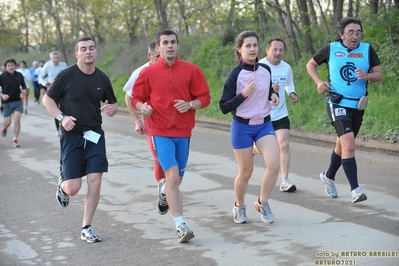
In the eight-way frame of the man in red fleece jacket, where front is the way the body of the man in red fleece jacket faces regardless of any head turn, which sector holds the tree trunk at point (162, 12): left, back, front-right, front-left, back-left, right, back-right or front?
back

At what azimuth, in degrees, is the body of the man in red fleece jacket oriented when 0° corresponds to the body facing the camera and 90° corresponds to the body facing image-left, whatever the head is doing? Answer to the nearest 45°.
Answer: approximately 0°

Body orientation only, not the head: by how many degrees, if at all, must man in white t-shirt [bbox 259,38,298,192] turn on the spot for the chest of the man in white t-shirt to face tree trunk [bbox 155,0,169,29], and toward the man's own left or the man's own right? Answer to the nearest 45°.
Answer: approximately 135° to the man's own left

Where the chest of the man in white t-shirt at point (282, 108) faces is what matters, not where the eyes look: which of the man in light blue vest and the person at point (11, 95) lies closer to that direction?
the man in light blue vest

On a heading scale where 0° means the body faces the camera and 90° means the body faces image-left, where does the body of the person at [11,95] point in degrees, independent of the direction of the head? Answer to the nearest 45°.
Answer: approximately 0°

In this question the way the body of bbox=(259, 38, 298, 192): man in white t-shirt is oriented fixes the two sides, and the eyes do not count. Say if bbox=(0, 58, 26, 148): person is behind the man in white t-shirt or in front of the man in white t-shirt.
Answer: behind

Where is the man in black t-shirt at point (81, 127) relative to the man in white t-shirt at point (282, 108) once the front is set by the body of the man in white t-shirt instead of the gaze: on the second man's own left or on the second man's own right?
on the second man's own right

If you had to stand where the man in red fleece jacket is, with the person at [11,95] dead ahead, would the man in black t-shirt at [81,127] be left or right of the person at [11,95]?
left
